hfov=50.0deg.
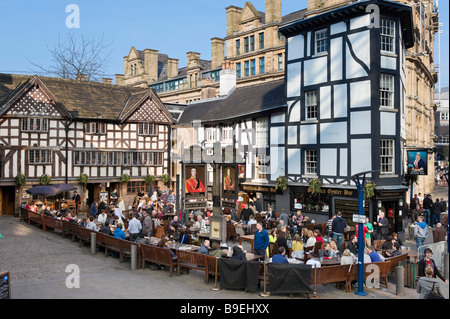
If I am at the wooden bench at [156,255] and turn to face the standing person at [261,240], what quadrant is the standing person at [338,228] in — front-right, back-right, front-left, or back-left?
front-left

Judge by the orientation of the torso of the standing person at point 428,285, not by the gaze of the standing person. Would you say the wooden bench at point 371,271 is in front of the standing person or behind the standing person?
in front

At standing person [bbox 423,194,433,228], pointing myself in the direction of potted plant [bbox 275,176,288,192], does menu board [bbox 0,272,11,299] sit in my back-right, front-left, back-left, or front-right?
front-left

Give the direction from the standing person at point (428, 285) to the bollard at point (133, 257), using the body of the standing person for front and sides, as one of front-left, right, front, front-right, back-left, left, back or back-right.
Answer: left

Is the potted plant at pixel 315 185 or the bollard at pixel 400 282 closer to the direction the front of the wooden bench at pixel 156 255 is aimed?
the potted plant

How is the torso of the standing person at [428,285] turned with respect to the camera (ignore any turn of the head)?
away from the camera

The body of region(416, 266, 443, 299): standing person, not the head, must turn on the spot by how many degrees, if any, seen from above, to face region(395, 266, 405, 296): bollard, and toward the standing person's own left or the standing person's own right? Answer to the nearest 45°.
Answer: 0° — they already face it

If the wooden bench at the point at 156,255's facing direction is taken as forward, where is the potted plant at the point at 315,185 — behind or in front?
in front

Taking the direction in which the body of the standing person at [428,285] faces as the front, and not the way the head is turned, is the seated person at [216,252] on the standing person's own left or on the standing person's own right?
on the standing person's own left

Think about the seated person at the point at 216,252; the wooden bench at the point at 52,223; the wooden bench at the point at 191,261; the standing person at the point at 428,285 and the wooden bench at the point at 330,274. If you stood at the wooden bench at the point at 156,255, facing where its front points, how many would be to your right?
4
